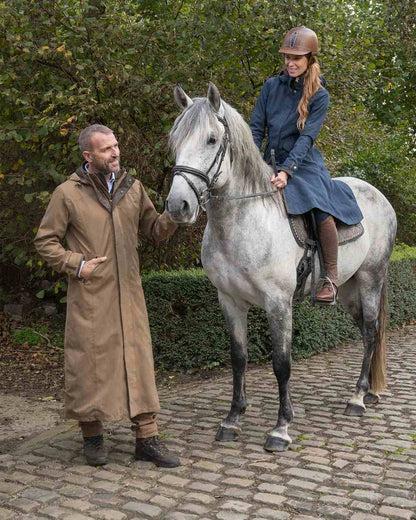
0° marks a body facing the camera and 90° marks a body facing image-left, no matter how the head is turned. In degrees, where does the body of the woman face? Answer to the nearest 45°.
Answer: approximately 45°

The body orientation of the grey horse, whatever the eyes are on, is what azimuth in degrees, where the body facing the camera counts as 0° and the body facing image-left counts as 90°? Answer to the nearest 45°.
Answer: approximately 45°
